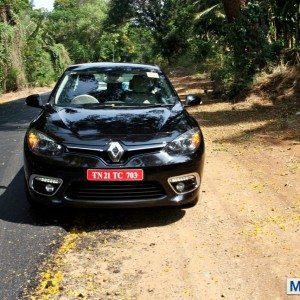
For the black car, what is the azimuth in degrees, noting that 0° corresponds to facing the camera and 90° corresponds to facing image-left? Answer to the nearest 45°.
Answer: approximately 0°
